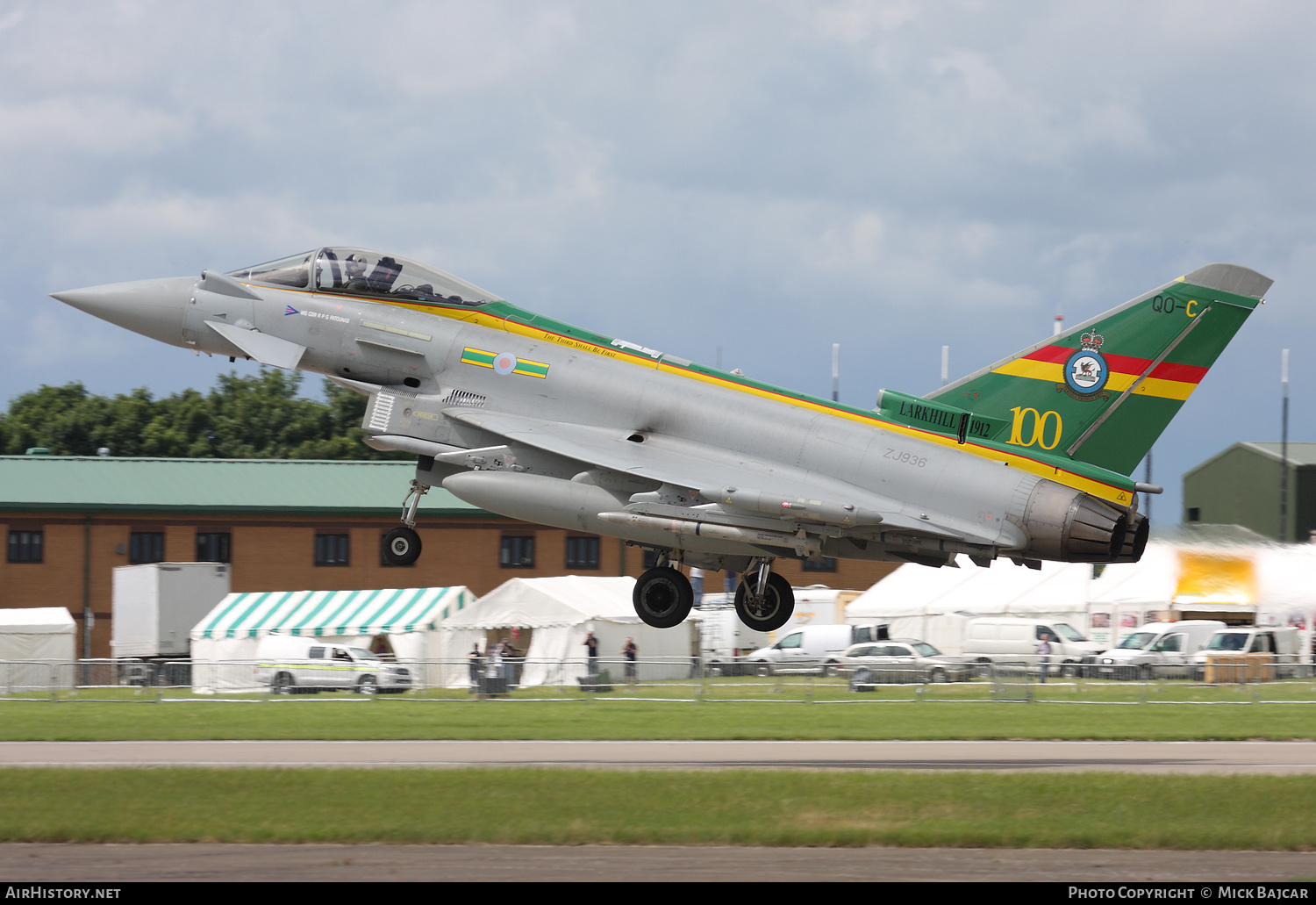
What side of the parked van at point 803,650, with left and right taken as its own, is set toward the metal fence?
left

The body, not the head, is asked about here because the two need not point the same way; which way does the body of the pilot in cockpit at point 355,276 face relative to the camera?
to the viewer's left

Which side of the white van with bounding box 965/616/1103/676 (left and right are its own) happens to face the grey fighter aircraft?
right

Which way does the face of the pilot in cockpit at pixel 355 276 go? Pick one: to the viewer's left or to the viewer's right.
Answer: to the viewer's left

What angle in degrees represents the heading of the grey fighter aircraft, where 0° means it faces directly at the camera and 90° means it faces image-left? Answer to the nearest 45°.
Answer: approximately 90°

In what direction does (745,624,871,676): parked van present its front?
to the viewer's left

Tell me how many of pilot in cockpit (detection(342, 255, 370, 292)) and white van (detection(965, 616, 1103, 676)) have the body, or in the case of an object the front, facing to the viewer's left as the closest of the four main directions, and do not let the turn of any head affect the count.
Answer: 1

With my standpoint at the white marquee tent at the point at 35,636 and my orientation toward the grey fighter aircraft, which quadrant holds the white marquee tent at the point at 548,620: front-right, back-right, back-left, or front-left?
front-left

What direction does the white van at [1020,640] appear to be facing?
to the viewer's right

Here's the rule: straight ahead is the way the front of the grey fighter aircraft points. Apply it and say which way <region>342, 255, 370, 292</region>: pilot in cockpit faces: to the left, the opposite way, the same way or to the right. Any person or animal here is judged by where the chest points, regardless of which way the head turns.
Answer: the same way

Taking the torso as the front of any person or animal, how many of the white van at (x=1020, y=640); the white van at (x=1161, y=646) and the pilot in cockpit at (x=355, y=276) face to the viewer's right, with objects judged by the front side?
1

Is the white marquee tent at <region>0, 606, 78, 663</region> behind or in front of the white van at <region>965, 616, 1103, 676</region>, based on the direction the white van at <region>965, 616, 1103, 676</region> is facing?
behind
